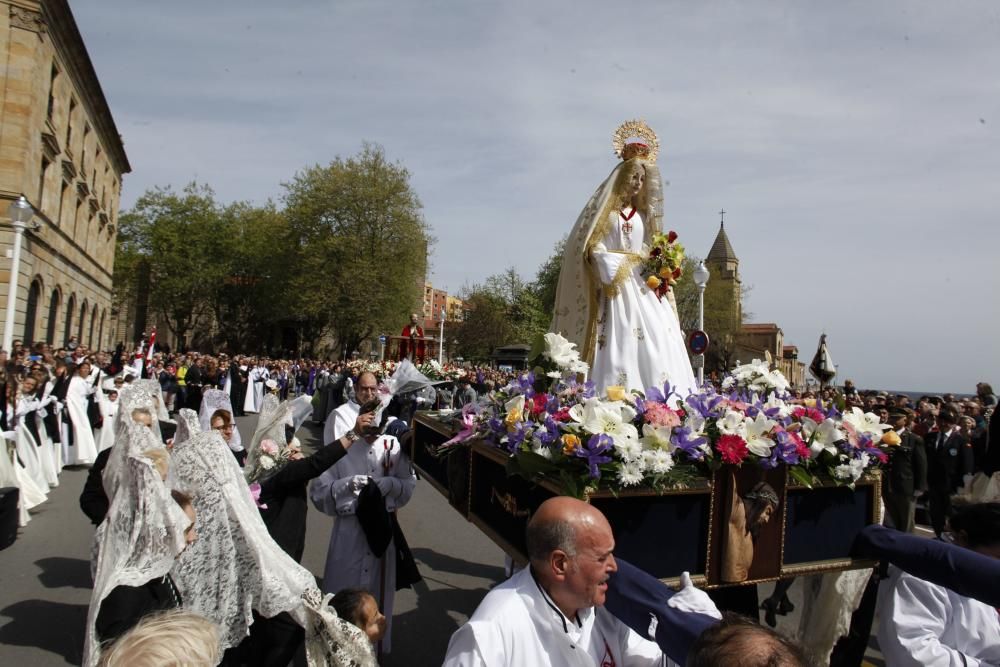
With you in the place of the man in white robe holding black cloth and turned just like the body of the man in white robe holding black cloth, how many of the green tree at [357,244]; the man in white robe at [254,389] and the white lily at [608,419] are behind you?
2

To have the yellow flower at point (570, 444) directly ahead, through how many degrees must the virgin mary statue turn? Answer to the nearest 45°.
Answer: approximately 45° to its right

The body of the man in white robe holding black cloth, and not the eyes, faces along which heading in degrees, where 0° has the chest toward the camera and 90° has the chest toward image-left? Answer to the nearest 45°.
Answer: approximately 0°

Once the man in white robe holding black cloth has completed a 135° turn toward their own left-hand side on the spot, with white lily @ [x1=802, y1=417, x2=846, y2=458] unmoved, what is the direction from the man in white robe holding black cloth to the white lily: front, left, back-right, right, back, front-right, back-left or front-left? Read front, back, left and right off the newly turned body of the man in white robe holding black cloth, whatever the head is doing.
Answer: right

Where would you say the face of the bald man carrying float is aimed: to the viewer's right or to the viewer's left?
to the viewer's right

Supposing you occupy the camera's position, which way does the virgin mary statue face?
facing the viewer and to the right of the viewer

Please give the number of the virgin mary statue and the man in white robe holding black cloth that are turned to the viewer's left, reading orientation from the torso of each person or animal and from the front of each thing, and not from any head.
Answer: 0

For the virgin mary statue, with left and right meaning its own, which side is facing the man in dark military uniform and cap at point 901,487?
left

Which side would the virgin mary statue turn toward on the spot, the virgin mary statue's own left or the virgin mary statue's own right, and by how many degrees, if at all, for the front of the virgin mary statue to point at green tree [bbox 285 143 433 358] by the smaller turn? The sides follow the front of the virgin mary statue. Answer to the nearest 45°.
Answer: approximately 180°
